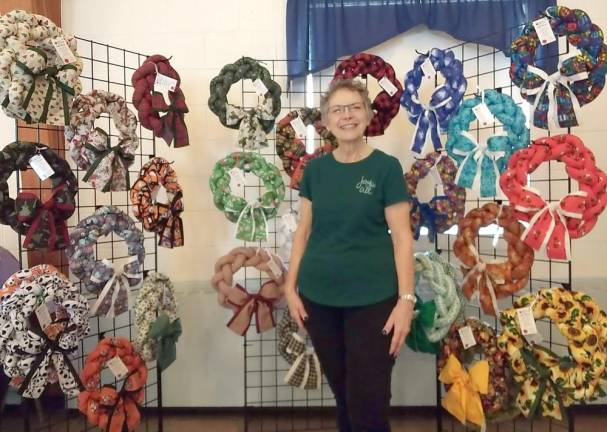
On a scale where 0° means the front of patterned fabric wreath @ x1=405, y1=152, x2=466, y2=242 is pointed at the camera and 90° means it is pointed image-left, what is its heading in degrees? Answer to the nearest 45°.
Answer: approximately 45°

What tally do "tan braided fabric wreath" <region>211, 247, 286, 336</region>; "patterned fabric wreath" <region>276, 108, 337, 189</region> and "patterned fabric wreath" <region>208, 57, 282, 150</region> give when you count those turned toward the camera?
3

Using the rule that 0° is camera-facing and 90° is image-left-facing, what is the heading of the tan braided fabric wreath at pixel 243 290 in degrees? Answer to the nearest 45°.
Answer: approximately 0°

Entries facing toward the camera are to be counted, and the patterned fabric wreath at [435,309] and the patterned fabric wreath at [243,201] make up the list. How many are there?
2

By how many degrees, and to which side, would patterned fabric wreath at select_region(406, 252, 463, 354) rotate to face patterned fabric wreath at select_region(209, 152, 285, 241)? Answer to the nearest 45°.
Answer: approximately 90° to its right

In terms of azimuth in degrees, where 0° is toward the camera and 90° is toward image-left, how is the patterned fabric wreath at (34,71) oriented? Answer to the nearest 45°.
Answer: approximately 315°
